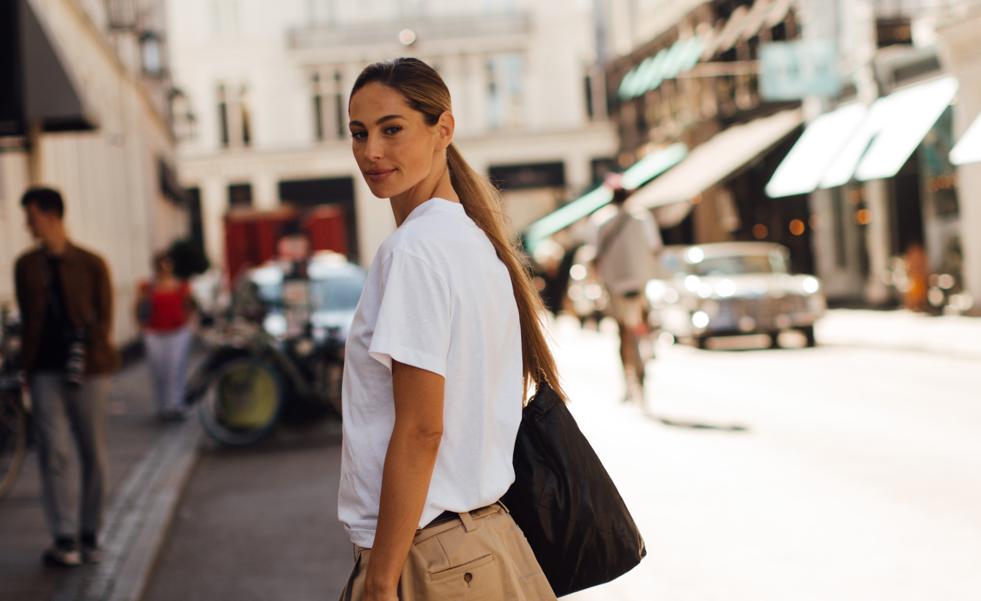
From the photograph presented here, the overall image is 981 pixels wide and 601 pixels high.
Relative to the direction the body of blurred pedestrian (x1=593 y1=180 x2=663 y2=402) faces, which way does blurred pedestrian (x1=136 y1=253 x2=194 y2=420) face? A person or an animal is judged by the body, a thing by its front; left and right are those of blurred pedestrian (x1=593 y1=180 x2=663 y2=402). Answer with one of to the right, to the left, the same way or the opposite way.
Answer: the opposite way

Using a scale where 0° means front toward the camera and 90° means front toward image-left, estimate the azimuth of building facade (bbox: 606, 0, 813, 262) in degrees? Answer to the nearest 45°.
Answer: approximately 45°

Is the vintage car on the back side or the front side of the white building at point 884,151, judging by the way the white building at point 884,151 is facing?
on the front side

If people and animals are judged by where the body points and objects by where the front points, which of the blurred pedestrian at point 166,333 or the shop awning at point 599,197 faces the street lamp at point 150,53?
the shop awning

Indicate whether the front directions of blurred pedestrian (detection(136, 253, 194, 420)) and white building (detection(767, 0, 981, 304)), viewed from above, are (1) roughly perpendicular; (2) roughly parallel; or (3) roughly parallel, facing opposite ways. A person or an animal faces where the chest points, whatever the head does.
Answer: roughly perpendicular

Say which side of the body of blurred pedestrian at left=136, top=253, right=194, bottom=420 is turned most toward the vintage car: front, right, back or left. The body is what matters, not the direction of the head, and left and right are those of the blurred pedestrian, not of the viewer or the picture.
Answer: left

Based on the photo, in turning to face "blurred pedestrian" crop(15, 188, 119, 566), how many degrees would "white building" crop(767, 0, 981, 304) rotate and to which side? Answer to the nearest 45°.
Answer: approximately 45° to its left

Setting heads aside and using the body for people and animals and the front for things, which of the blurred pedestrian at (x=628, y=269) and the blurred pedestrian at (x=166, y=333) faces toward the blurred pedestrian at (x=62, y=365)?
the blurred pedestrian at (x=166, y=333)

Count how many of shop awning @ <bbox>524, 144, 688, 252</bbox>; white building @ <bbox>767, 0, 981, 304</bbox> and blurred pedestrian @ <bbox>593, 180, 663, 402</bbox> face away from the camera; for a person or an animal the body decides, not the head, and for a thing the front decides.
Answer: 1

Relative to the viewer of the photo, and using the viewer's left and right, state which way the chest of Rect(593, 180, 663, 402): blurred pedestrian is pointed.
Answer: facing away from the viewer

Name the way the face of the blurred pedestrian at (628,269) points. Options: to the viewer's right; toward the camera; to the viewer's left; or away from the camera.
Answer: away from the camera
